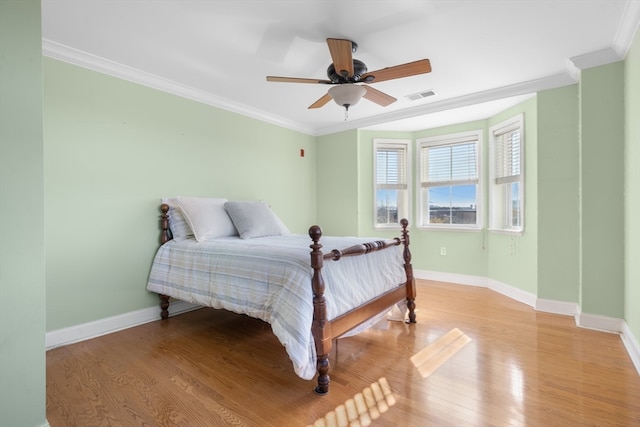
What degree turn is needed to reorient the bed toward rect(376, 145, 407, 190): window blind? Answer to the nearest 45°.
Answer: approximately 90° to its left

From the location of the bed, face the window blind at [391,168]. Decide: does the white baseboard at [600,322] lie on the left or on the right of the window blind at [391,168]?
right

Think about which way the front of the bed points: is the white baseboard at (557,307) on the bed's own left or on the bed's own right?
on the bed's own left

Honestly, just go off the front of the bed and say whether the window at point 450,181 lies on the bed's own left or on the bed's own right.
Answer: on the bed's own left

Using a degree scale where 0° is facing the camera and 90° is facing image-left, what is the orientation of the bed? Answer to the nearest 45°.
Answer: approximately 315°

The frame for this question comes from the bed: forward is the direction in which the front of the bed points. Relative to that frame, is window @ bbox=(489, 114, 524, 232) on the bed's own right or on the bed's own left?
on the bed's own left

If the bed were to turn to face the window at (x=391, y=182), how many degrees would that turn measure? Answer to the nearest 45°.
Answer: approximately 90° to its left

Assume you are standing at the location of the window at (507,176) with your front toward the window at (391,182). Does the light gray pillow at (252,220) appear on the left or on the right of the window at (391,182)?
left
